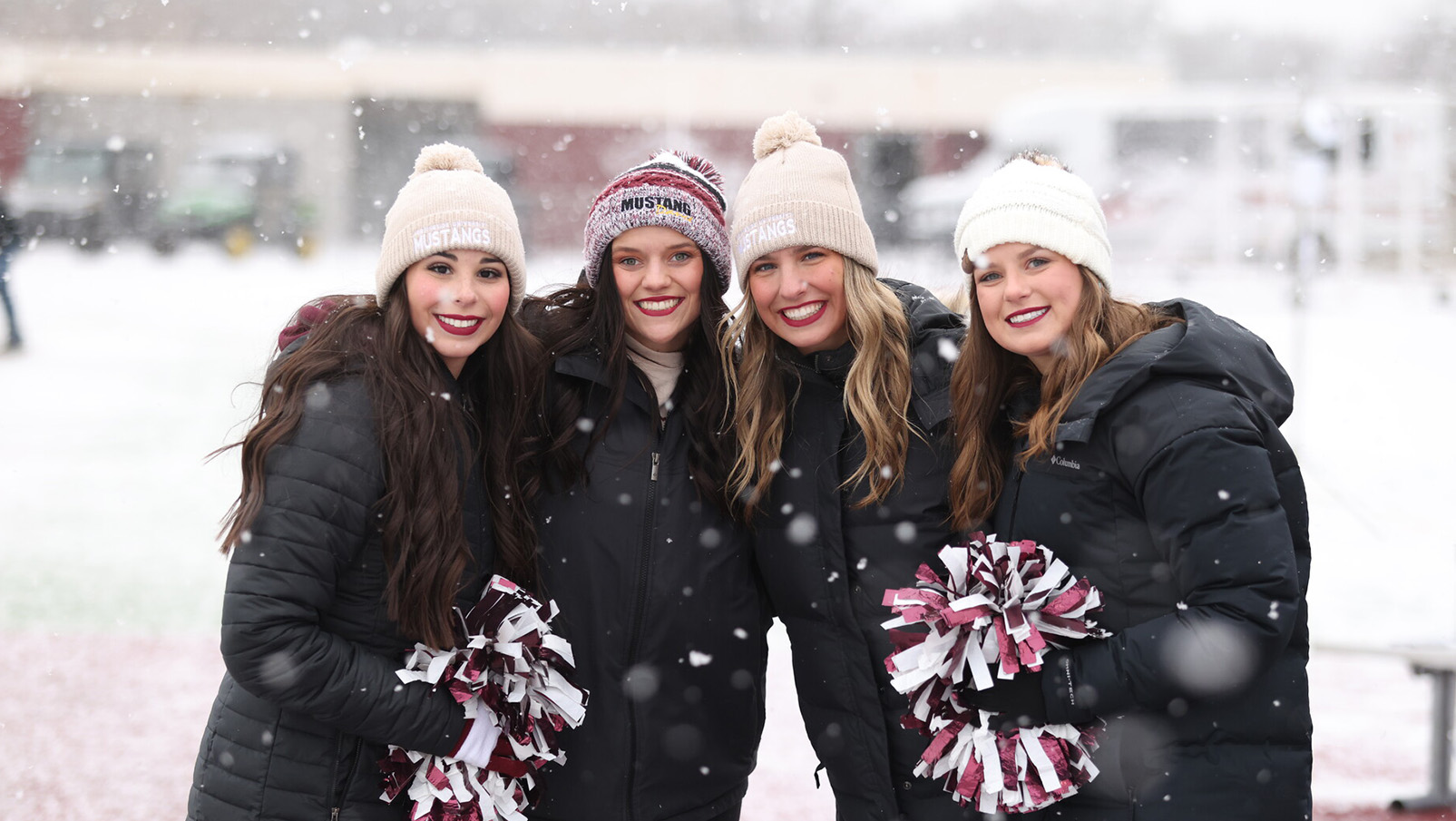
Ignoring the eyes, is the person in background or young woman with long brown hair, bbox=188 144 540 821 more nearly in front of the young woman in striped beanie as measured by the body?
the young woman with long brown hair

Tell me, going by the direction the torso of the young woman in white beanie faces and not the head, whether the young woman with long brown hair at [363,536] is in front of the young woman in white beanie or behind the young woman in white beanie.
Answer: in front

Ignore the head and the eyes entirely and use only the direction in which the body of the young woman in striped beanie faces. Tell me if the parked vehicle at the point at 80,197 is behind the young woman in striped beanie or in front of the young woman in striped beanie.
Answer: behind

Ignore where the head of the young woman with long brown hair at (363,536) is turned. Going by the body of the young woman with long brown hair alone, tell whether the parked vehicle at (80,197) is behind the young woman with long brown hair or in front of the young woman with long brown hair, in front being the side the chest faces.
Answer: behind

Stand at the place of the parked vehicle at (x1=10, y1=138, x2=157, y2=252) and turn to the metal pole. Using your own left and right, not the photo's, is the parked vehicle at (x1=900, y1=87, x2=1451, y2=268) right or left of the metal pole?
left

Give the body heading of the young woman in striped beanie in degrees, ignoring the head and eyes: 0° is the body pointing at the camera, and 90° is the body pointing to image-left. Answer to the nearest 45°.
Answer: approximately 0°
